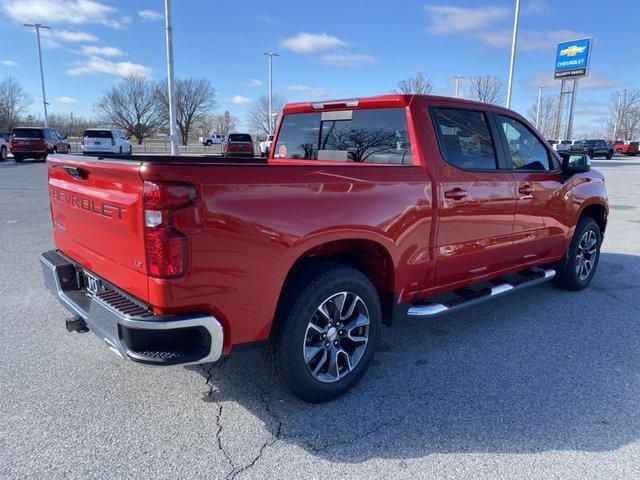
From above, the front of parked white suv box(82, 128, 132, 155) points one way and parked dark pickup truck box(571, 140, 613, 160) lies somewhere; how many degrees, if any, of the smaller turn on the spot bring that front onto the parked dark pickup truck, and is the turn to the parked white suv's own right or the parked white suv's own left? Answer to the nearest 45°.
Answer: approximately 45° to the parked white suv's own right

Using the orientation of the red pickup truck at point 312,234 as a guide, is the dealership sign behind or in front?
in front

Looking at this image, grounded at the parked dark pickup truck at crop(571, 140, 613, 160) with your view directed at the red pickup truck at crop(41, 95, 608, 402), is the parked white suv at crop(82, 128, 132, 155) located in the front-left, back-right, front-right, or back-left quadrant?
front-right

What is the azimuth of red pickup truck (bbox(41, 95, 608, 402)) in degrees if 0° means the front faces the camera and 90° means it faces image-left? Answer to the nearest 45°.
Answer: approximately 225°

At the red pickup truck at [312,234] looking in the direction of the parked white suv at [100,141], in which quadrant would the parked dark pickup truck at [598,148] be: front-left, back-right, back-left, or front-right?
front-right

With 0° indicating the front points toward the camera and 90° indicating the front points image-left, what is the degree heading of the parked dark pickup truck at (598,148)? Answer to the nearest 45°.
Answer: approximately 315°

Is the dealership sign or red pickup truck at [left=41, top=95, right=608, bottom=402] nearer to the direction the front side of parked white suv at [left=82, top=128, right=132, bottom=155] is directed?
the dealership sign

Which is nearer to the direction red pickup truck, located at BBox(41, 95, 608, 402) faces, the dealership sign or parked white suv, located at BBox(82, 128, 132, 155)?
the dealership sign

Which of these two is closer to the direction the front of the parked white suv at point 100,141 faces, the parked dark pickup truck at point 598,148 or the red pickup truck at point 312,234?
the parked dark pickup truck

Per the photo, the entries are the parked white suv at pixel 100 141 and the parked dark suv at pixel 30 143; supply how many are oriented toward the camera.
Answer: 0

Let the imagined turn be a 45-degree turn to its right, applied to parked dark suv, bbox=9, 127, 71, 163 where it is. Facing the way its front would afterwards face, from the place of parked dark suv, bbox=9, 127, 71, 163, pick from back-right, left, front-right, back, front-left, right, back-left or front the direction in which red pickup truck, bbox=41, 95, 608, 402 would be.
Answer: right

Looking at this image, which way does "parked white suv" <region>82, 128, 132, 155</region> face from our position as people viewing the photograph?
facing away from the viewer and to the right of the viewer

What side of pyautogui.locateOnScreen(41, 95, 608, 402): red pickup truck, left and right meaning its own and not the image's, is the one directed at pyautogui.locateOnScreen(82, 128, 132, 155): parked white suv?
left

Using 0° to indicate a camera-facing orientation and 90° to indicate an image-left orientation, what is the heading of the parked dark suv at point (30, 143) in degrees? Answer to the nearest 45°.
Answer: approximately 225°

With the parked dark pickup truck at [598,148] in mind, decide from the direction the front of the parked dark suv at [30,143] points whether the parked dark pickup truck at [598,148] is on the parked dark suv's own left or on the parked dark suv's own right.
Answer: on the parked dark suv's own right
